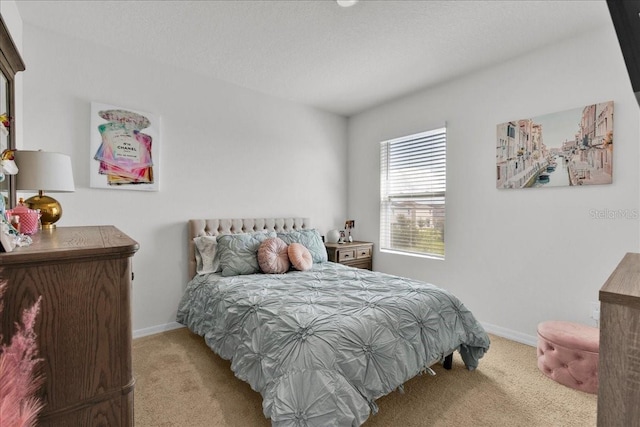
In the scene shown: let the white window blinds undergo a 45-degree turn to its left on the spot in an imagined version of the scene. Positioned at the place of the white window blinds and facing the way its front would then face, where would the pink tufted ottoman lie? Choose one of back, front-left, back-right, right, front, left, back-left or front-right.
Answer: front-left

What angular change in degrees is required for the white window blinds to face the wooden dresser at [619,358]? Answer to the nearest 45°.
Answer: approximately 45° to its left

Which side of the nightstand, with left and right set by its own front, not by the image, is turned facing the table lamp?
right

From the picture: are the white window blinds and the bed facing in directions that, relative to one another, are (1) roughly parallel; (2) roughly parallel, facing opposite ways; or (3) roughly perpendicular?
roughly perpendicular

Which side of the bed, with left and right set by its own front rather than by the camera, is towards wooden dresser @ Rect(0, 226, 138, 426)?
right

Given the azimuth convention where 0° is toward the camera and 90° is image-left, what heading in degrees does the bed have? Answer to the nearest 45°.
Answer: approximately 315°

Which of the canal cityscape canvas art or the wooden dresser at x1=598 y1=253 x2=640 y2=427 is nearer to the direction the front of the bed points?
the wooden dresser

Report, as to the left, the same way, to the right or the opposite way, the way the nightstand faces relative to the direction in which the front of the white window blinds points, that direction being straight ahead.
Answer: to the left

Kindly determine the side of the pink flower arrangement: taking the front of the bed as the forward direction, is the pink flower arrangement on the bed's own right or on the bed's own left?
on the bed's own right

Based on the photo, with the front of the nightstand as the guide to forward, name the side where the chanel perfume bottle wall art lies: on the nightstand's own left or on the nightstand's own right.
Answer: on the nightstand's own right

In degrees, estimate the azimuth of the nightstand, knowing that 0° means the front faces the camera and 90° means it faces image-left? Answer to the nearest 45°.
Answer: approximately 315°
